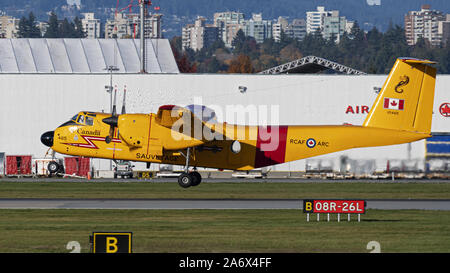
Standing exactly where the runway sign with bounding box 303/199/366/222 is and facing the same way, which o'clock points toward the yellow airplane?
The yellow airplane is roughly at 5 o'clock from the runway sign.

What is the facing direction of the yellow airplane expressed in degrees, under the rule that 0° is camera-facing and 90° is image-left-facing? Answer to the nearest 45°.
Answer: approximately 90°

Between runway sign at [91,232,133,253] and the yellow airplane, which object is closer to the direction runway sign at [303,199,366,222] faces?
the runway sign

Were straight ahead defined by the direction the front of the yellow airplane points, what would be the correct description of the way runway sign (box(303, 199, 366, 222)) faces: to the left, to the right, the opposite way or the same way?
to the left

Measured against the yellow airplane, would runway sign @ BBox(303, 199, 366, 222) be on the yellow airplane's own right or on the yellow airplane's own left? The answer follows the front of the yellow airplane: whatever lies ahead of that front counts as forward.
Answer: on the yellow airplane's own left

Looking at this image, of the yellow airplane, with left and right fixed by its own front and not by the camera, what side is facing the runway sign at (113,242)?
left

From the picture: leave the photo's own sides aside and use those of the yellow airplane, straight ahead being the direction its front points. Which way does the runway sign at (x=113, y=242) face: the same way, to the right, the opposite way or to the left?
to the left

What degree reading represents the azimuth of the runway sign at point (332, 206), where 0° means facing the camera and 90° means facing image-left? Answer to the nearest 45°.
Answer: approximately 0°
